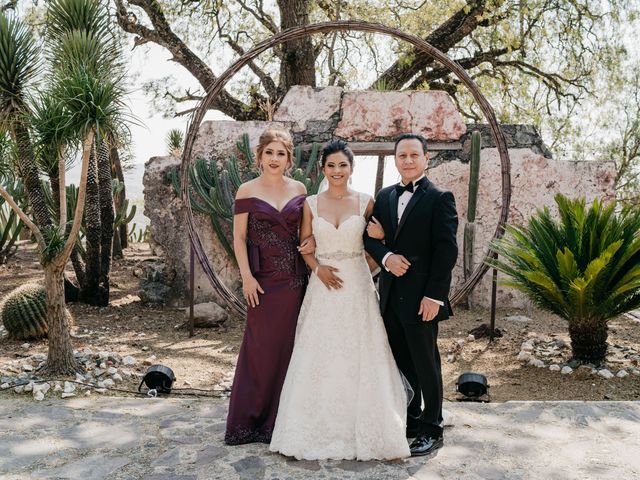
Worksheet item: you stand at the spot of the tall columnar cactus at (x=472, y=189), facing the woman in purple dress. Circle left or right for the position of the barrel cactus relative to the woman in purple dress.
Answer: right

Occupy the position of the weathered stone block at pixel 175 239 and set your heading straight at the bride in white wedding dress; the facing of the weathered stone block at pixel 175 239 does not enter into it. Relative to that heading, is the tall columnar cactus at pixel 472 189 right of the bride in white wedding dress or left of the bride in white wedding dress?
left

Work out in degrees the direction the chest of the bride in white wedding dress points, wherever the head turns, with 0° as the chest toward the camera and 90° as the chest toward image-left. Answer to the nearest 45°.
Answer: approximately 0°

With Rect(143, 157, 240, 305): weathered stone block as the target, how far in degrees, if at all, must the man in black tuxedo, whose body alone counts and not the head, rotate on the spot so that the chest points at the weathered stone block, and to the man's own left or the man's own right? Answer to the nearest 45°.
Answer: approximately 90° to the man's own right

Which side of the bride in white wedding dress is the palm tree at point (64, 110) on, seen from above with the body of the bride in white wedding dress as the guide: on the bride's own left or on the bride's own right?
on the bride's own right

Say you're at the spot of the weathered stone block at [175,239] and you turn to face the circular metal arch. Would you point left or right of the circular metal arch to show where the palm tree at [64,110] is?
right

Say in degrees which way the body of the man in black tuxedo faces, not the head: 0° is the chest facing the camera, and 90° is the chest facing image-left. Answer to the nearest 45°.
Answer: approximately 45°

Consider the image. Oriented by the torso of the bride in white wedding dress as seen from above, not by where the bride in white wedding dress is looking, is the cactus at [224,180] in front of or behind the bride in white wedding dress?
behind

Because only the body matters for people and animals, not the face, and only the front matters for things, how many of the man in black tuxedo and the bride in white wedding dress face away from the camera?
0
